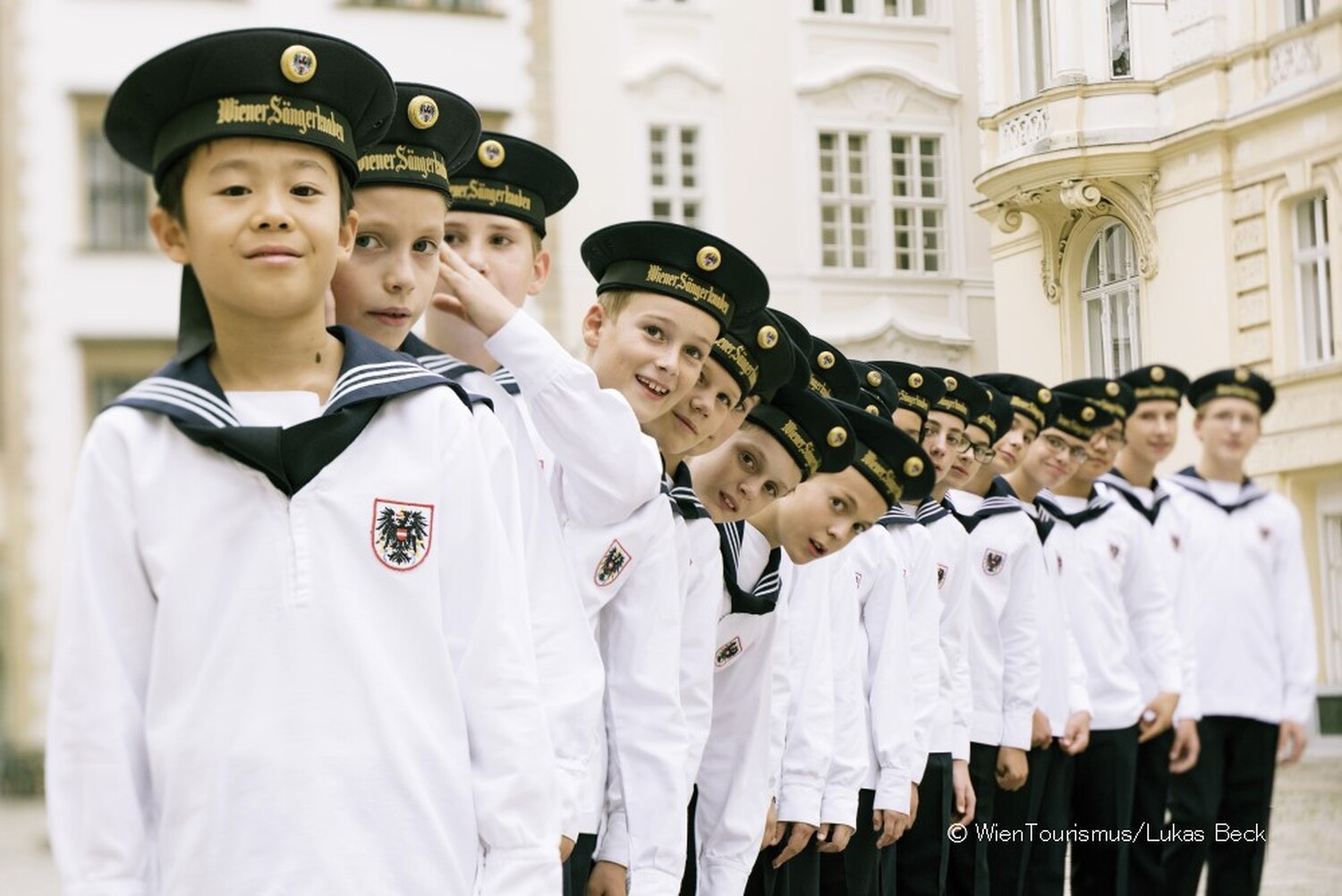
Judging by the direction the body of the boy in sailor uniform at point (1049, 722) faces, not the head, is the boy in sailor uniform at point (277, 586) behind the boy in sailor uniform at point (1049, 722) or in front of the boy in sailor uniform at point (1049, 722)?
in front

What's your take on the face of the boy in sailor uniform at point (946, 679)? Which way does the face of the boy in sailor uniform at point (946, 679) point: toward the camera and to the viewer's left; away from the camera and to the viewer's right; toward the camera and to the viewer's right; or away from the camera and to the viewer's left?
toward the camera and to the viewer's left

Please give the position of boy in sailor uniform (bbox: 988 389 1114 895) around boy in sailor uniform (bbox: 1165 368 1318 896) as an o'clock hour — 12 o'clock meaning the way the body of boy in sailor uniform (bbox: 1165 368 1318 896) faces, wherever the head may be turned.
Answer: boy in sailor uniform (bbox: 988 389 1114 895) is roughly at 2 o'clock from boy in sailor uniform (bbox: 1165 368 1318 896).

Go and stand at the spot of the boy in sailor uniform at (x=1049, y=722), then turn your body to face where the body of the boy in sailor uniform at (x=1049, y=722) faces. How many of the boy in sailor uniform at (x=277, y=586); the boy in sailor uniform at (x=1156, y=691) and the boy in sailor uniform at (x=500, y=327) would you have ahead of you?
2

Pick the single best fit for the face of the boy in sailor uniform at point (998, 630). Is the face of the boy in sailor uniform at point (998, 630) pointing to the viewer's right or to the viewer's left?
to the viewer's left

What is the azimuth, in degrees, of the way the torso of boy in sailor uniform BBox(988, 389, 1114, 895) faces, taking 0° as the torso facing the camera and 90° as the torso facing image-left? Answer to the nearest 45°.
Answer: approximately 0°

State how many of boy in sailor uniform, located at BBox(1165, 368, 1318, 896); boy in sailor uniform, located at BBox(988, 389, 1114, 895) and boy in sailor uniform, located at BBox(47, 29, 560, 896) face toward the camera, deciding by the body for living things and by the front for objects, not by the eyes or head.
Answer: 3

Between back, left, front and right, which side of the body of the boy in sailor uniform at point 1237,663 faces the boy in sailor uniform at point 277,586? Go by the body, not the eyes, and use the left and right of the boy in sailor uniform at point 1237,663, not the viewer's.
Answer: front

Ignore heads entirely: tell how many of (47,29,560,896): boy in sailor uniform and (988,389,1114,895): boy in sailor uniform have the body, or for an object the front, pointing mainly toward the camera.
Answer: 2

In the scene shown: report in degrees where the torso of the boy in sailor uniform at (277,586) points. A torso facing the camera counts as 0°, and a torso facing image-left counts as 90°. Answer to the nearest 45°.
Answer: approximately 0°

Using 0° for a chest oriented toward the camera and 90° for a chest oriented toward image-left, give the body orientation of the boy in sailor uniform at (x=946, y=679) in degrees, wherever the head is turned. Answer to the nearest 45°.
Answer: approximately 45°
